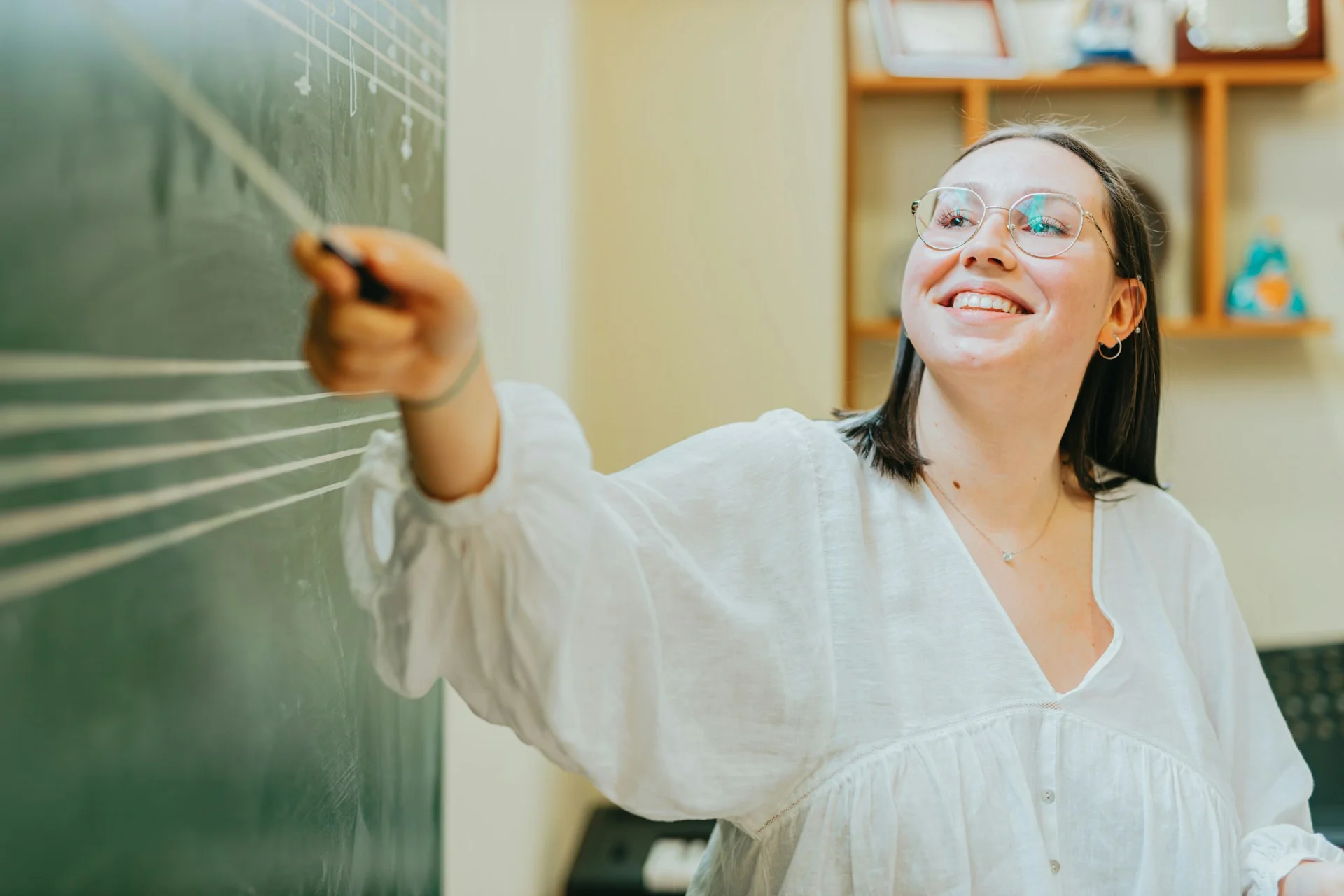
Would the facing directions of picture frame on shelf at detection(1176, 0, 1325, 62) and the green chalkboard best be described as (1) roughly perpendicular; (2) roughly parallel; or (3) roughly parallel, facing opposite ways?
roughly perpendicular

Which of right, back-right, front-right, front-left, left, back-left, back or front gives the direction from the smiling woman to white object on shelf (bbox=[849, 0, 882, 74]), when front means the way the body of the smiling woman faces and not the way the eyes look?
back

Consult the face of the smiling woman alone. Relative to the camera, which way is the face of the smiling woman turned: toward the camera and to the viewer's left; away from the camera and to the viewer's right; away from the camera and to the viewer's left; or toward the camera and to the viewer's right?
toward the camera and to the viewer's left

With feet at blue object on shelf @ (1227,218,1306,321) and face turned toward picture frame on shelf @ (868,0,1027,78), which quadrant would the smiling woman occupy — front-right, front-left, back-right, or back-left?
front-left

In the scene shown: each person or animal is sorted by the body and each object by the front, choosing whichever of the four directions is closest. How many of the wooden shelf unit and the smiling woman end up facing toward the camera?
2

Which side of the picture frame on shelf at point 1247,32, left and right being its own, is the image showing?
front

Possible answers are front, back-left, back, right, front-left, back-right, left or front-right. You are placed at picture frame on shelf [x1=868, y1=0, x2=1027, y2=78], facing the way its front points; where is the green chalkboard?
front

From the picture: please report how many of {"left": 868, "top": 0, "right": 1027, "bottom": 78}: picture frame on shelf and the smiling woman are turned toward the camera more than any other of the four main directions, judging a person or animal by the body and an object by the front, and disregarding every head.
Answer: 2

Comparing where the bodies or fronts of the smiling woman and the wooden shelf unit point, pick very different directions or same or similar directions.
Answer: same or similar directions

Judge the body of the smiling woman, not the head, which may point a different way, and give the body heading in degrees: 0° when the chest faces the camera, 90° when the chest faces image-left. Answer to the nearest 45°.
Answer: approximately 0°

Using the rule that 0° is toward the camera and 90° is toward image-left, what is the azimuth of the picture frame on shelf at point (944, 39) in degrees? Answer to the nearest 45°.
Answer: approximately 0°
